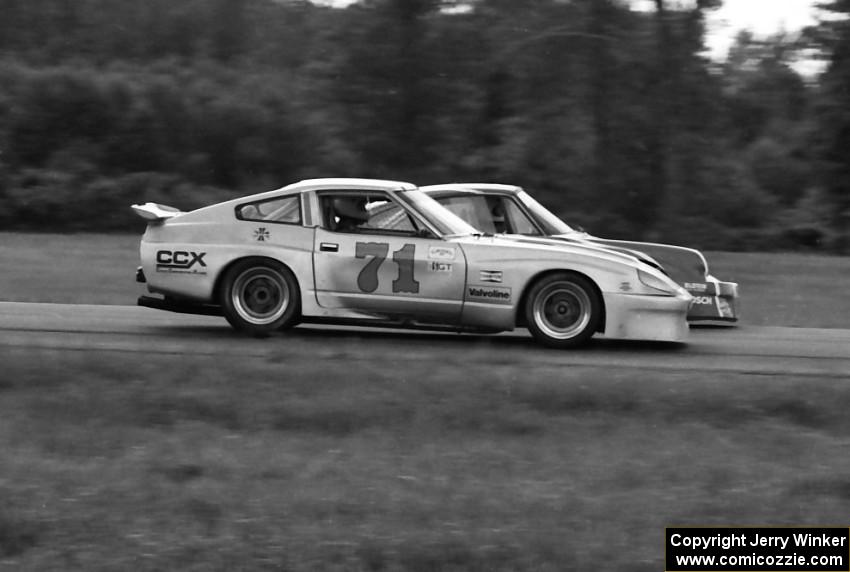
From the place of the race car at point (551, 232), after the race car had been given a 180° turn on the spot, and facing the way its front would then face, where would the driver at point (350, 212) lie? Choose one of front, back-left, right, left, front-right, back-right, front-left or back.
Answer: front-left

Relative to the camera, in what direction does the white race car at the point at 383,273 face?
facing to the right of the viewer

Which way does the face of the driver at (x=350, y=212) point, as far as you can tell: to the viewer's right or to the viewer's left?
to the viewer's right

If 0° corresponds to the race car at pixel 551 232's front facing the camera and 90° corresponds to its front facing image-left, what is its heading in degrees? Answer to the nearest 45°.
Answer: approximately 270°

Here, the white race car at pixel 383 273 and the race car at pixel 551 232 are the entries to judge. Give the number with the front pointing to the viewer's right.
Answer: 2

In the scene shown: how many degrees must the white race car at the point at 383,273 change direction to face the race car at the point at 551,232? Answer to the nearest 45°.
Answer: approximately 45° to its left
